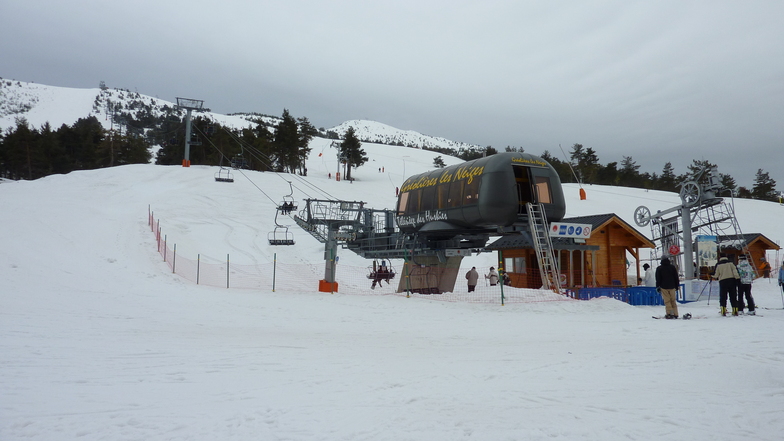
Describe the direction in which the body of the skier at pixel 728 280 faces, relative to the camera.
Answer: away from the camera

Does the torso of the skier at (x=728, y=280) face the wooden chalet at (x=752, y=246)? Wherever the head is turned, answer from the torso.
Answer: yes

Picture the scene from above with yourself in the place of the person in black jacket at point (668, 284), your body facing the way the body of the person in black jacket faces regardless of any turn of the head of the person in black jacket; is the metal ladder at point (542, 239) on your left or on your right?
on your left

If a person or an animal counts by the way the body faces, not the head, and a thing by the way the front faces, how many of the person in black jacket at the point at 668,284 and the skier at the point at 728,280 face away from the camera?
2

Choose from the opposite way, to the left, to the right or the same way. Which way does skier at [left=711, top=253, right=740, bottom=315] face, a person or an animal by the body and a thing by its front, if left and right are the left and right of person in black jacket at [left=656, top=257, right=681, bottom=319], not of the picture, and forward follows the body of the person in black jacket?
the same way

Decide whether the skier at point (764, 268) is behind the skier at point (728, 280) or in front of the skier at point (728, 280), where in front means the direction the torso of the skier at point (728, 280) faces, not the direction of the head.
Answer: in front

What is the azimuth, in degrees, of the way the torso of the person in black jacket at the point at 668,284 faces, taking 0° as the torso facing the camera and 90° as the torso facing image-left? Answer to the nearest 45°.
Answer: approximately 180°

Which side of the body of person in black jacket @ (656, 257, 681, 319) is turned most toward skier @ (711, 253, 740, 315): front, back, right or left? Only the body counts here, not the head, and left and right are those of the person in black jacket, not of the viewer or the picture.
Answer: right

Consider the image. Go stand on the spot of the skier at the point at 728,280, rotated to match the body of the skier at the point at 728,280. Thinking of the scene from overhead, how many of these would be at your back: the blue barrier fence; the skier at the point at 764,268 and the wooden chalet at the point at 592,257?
0

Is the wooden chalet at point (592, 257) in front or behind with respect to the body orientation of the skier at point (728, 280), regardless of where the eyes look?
in front
